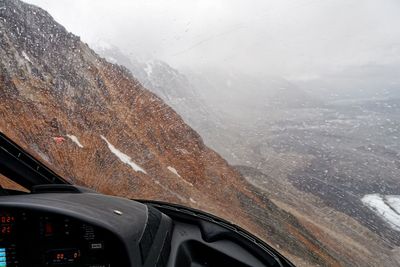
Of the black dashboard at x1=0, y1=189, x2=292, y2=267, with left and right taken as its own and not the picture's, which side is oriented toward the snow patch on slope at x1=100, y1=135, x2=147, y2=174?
back

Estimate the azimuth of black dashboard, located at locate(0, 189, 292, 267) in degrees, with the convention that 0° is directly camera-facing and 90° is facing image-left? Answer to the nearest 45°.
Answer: approximately 0°
